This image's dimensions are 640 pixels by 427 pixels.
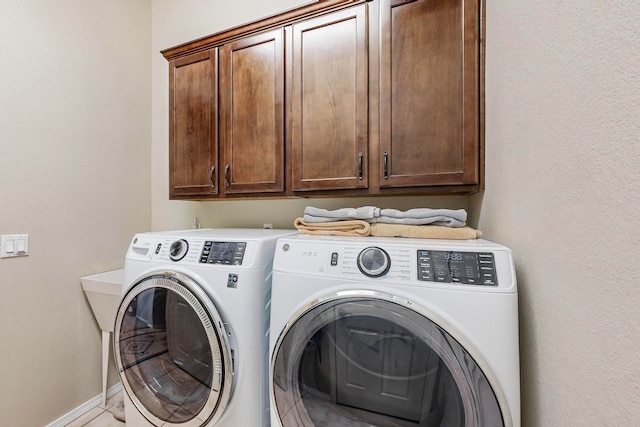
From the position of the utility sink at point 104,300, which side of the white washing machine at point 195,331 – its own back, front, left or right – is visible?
right

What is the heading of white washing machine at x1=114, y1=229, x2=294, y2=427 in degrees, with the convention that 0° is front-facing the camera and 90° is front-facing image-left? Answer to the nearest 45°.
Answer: approximately 45°

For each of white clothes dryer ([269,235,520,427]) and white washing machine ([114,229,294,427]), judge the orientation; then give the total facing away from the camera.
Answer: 0

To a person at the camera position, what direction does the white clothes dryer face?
facing the viewer

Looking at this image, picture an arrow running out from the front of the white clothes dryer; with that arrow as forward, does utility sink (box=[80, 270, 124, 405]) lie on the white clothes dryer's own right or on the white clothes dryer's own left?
on the white clothes dryer's own right

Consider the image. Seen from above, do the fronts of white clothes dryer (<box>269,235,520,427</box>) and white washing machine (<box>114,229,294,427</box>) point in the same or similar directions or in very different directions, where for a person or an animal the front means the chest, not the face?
same or similar directions
